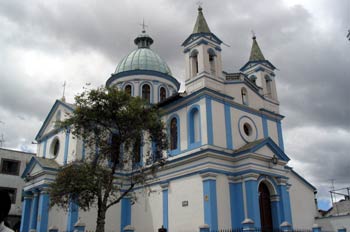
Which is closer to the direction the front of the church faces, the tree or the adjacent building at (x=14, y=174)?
the tree

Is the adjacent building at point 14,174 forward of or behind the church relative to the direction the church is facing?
behind

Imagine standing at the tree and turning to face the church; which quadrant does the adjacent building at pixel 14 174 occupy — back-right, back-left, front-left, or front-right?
front-left

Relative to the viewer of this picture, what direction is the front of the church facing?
facing the viewer and to the right of the viewer

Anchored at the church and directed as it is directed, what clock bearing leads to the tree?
The tree is roughly at 3 o'clock from the church.

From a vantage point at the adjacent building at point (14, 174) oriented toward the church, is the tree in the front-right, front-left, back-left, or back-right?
front-right

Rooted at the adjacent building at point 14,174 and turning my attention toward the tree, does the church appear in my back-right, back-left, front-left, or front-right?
front-left
